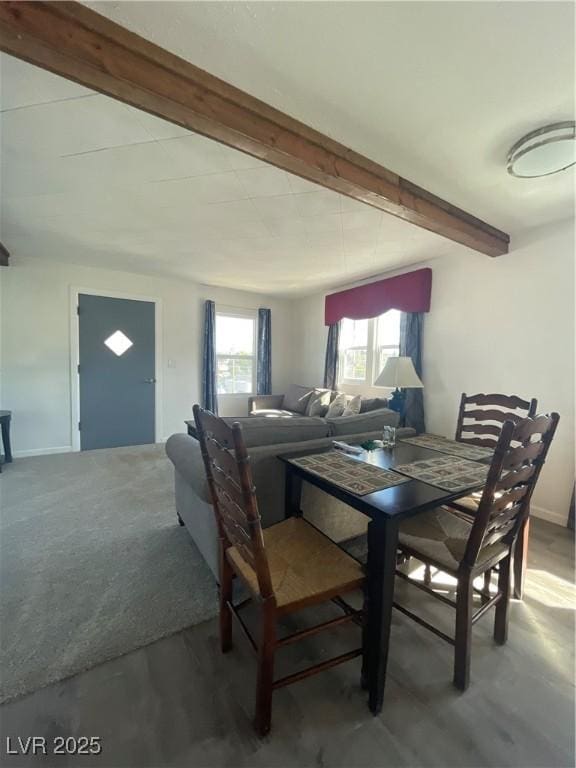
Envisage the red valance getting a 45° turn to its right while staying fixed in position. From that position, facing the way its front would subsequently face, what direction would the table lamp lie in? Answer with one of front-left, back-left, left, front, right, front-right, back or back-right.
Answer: left

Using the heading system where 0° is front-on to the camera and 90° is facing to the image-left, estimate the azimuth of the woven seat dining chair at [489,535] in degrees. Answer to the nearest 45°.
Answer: approximately 135°

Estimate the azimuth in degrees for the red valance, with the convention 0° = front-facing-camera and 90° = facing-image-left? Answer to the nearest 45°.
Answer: approximately 45°

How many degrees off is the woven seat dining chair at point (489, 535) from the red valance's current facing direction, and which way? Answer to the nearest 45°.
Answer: approximately 45° to its left

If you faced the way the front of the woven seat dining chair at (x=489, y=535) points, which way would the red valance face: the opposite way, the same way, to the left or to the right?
to the left

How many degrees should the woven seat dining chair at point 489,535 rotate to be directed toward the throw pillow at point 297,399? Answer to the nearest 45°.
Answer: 0° — it already faces it

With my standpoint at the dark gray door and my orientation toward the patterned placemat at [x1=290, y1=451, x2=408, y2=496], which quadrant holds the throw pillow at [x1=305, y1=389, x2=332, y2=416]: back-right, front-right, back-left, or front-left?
front-left

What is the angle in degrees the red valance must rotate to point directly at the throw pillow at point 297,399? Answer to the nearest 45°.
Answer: approximately 90° to its right

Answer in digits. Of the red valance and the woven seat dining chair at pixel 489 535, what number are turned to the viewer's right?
0

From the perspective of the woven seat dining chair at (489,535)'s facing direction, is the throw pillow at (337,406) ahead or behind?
ahead

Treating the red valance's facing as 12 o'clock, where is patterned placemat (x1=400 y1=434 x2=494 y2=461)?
The patterned placemat is roughly at 10 o'clock from the red valance.

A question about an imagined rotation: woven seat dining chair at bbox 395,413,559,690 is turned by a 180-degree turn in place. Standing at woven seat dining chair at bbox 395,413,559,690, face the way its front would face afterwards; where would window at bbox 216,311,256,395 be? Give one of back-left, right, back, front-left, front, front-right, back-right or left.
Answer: back

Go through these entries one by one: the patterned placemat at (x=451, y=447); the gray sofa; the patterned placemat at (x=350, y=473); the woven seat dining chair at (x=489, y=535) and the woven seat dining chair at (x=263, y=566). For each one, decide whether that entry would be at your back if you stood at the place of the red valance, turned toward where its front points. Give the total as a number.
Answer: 0

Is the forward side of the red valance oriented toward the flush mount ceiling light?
no
